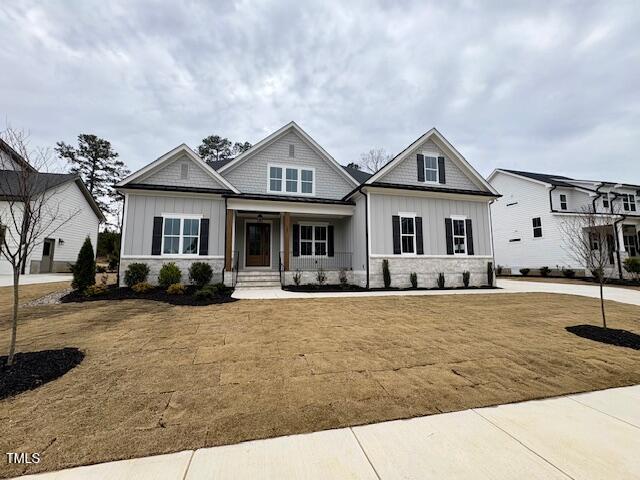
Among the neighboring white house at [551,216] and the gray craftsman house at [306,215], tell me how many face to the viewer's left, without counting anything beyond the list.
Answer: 0

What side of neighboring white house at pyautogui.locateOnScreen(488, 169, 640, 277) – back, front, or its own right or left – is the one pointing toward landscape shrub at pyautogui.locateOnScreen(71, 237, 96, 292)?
right

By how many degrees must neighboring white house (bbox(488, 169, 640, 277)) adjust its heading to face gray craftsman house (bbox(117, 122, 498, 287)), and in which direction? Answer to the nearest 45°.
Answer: approximately 90° to its right

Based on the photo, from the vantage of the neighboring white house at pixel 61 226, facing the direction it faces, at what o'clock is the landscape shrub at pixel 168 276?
The landscape shrub is roughly at 10 o'clock from the neighboring white house.

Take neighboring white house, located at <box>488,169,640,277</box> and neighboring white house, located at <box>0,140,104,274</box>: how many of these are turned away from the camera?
0

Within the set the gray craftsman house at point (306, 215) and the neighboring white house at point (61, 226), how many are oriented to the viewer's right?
0

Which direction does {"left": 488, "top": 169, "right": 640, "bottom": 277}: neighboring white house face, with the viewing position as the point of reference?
facing the viewer and to the right of the viewer

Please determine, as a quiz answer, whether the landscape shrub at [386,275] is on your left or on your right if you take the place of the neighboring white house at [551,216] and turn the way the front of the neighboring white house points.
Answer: on your right

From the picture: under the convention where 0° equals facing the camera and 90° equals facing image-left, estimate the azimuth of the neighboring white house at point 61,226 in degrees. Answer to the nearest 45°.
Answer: approximately 45°

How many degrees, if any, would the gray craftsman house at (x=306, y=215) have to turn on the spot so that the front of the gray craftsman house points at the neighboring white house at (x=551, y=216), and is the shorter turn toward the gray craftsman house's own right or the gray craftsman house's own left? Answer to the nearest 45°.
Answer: approximately 90° to the gray craftsman house's own left

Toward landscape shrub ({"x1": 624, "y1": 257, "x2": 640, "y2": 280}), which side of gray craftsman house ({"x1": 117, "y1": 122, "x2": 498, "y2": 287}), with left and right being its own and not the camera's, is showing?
left
